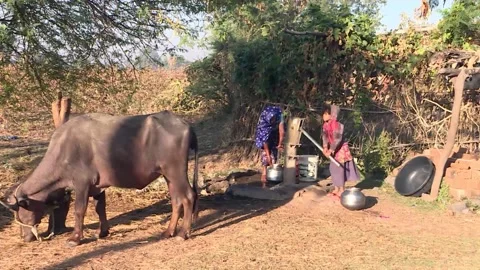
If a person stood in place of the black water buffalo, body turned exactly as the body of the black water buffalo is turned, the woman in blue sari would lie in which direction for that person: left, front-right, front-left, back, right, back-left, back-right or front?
back-right

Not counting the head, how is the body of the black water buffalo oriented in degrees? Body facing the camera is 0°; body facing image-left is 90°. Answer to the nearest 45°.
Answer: approximately 90°

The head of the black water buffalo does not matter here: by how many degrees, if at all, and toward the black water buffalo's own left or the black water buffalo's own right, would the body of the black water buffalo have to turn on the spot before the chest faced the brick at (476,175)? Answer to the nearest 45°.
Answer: approximately 180°

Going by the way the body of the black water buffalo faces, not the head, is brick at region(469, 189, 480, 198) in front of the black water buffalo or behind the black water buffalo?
behind

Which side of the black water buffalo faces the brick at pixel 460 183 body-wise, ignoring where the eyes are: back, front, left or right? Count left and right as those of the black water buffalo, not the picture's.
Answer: back

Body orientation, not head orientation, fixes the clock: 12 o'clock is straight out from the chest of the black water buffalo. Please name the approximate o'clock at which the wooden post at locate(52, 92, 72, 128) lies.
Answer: The wooden post is roughly at 2 o'clock from the black water buffalo.

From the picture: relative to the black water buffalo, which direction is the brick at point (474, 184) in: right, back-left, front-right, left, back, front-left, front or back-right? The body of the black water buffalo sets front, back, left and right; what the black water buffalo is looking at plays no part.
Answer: back

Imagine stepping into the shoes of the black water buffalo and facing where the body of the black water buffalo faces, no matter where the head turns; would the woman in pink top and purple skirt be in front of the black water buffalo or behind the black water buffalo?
behind
